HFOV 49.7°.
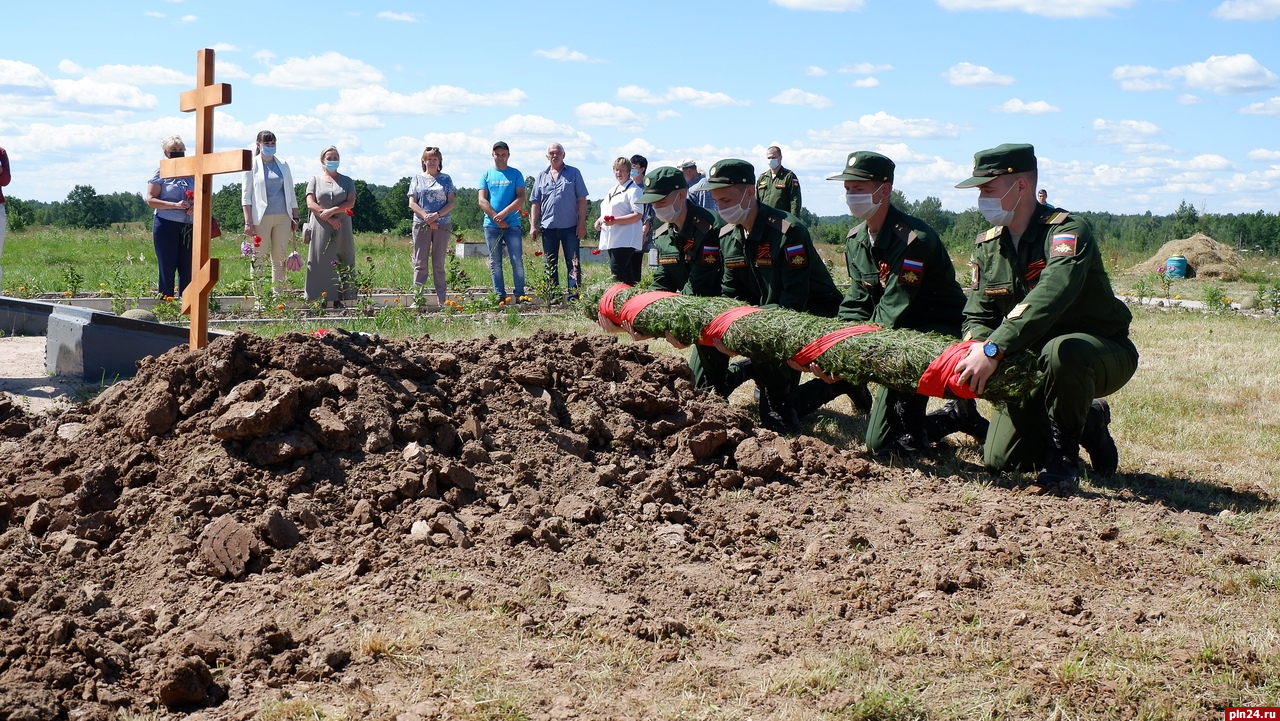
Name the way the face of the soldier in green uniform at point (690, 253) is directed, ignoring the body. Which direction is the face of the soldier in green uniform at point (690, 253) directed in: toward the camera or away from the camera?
toward the camera

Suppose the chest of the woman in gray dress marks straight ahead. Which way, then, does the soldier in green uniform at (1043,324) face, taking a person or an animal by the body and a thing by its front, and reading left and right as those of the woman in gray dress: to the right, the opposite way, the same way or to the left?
to the right

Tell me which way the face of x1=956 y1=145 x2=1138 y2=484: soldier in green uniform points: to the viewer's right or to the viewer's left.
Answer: to the viewer's left

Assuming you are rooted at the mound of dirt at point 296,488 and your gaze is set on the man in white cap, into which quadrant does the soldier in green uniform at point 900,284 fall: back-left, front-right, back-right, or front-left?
front-right

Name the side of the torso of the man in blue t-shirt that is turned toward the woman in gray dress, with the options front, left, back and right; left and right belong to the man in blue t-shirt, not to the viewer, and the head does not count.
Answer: right

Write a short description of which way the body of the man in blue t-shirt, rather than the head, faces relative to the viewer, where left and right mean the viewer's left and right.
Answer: facing the viewer

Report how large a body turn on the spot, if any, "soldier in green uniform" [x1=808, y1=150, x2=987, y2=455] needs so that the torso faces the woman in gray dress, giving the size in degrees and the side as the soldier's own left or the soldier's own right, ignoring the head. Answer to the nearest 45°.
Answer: approximately 90° to the soldier's own right

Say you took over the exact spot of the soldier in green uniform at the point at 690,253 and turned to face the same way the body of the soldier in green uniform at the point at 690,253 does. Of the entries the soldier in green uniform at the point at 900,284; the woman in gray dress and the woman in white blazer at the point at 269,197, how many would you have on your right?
2

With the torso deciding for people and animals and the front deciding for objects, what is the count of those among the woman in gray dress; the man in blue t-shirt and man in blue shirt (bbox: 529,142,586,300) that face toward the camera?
3

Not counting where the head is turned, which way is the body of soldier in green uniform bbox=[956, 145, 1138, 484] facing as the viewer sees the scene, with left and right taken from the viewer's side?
facing the viewer and to the left of the viewer

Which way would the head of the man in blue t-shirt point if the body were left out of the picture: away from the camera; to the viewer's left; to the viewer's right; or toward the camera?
toward the camera

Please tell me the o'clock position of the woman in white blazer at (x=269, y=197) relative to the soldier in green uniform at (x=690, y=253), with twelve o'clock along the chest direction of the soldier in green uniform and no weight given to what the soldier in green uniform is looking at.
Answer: The woman in white blazer is roughly at 3 o'clock from the soldier in green uniform.

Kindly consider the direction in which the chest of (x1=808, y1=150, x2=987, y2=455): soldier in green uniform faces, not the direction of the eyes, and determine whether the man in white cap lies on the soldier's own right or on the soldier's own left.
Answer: on the soldier's own right

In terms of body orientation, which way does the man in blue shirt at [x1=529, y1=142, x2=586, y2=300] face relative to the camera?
toward the camera

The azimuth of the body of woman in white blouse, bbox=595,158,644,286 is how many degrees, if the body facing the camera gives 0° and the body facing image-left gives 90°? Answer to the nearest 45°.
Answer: approximately 45°

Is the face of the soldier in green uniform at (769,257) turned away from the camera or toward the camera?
toward the camera

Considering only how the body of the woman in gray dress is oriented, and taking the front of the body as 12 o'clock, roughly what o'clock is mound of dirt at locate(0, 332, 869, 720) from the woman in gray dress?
The mound of dirt is roughly at 12 o'clock from the woman in gray dress.
